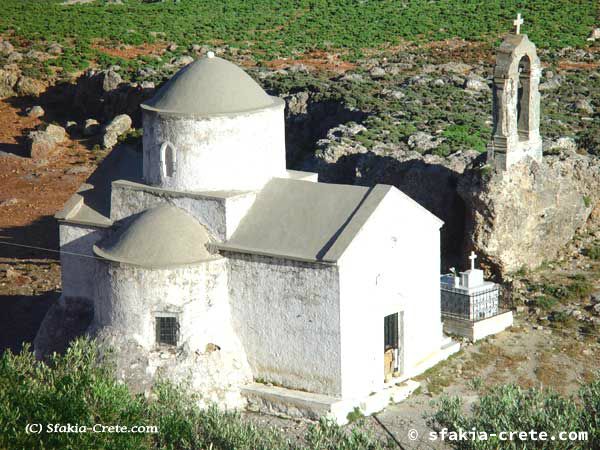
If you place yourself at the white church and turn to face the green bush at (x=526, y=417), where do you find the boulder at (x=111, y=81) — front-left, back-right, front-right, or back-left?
back-left

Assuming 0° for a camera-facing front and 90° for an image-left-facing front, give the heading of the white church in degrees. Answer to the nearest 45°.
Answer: approximately 315°

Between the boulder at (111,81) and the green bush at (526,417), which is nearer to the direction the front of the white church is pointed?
the green bush

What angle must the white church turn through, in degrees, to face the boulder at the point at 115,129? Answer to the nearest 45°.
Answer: approximately 135° to its left

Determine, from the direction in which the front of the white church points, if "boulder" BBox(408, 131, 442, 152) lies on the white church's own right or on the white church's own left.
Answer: on the white church's own left

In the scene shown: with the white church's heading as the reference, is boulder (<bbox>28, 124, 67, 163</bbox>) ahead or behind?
behind

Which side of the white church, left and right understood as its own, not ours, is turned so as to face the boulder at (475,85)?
left

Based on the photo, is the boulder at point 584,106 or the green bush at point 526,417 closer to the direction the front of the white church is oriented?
the green bush

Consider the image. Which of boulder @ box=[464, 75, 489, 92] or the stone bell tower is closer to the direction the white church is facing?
the stone bell tower
